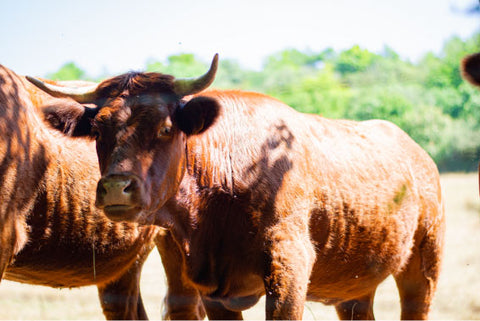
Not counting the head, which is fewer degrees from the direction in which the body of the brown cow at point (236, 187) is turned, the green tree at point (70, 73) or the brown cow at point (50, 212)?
the brown cow

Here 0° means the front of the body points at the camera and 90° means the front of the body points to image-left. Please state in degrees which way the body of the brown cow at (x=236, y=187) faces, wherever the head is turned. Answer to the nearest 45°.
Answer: approximately 45°

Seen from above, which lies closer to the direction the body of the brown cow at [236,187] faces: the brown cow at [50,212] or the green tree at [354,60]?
the brown cow

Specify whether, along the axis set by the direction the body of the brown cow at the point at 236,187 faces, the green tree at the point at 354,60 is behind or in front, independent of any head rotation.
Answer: behind

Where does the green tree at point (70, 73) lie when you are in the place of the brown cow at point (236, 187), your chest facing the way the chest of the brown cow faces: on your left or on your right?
on your right
